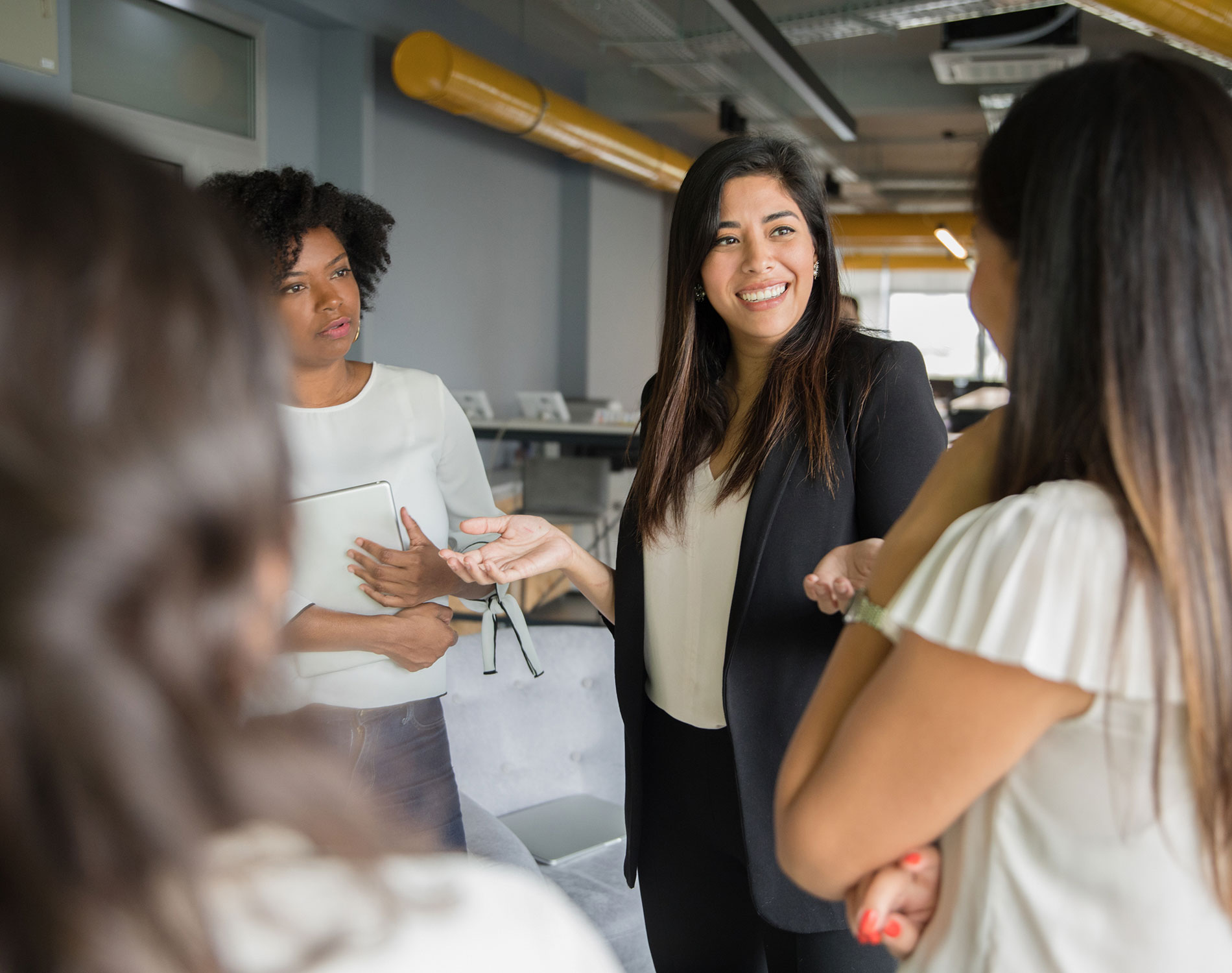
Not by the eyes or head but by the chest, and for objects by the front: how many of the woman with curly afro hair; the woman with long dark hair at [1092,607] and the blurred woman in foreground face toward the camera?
1

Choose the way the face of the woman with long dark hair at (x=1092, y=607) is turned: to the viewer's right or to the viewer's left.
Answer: to the viewer's left

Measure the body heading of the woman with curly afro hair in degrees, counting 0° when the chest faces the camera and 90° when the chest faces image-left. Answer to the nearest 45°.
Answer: approximately 0°

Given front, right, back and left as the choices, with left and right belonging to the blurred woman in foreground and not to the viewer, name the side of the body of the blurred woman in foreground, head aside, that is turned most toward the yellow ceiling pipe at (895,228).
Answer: front

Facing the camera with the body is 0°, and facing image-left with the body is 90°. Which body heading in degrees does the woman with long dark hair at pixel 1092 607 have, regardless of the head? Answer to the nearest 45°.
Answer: approximately 135°

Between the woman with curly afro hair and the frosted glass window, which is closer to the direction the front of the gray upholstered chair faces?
the woman with curly afro hair

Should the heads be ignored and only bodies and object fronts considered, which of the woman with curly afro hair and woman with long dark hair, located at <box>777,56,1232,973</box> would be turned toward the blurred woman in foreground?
the woman with curly afro hair

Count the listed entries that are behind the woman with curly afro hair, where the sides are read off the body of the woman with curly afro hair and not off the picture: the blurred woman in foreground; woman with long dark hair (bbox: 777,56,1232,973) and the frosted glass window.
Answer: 1

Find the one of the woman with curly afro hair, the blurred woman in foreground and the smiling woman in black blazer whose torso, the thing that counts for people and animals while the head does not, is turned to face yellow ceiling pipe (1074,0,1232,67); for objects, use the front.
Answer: the blurred woman in foreground

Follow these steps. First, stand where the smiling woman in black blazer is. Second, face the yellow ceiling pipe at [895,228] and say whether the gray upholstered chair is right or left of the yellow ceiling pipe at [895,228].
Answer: left

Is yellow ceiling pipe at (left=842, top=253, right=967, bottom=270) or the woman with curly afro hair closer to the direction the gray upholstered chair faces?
the woman with curly afro hair

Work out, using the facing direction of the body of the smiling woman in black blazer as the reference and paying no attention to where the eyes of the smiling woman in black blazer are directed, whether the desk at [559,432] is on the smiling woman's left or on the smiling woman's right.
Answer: on the smiling woman's right
